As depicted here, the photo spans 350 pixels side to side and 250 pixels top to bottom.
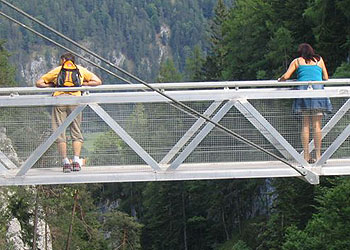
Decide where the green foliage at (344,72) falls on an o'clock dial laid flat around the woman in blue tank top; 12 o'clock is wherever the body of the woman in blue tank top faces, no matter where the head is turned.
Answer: The green foliage is roughly at 12 o'clock from the woman in blue tank top.

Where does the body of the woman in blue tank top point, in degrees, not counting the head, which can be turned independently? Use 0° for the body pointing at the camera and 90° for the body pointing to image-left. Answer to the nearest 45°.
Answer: approximately 180°

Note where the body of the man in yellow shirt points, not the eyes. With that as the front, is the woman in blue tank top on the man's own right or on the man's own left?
on the man's own right

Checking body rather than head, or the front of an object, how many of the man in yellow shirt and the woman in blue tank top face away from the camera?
2

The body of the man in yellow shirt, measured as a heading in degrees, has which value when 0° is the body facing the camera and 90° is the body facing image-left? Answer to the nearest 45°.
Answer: approximately 180°

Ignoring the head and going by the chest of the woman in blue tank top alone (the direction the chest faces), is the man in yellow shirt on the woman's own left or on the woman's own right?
on the woman's own left

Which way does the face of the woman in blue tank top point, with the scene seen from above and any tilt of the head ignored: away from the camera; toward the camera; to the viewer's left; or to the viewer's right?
away from the camera

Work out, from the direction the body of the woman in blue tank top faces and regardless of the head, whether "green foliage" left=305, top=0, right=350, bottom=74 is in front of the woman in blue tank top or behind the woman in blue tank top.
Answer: in front

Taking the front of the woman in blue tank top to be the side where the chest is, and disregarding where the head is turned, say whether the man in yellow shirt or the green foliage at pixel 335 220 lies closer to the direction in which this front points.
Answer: the green foliage
